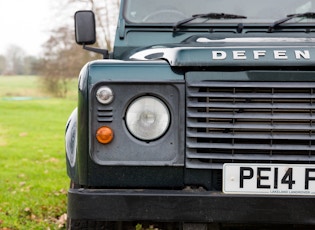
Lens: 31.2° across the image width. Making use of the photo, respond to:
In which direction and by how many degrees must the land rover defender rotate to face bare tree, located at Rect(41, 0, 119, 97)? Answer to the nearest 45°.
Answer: approximately 180°

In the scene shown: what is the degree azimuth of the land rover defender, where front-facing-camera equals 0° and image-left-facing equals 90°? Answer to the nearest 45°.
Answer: approximately 0°
